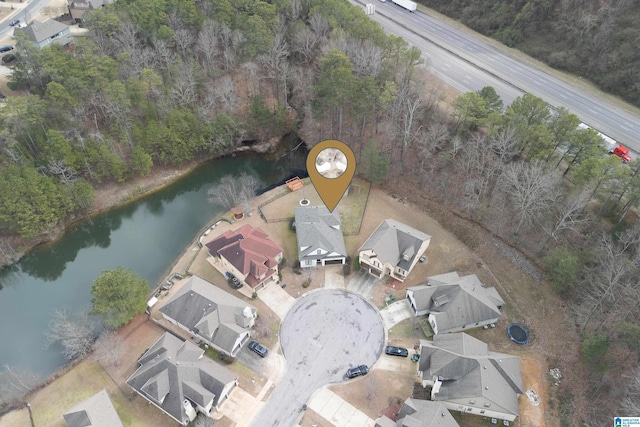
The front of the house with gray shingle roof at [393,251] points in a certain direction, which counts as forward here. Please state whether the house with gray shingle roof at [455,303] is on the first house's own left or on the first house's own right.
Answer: on the first house's own left

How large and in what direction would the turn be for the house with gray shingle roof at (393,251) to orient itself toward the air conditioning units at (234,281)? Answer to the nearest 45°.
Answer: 0° — it already faces it

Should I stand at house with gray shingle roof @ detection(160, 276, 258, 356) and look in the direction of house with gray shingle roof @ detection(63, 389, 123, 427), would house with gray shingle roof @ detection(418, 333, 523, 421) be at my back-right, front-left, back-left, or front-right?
back-left

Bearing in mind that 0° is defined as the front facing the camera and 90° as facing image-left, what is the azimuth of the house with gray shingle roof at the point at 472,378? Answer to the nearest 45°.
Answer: approximately 90°

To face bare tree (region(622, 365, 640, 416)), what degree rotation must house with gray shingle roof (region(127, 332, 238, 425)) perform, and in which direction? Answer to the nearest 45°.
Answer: approximately 45° to its left

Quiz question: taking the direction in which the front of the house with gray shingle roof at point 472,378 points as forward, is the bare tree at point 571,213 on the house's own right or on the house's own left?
on the house's own right

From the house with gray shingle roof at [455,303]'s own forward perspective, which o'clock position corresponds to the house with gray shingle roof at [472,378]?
the house with gray shingle roof at [472,378] is roughly at 8 o'clock from the house with gray shingle roof at [455,303].

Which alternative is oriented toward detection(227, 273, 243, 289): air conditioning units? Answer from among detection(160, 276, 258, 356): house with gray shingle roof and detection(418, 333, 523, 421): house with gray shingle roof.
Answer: detection(418, 333, 523, 421): house with gray shingle roof

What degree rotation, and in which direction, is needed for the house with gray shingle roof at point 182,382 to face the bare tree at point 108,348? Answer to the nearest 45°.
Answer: approximately 180°

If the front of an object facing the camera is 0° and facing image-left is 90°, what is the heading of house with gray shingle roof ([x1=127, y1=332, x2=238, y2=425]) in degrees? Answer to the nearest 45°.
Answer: approximately 315°

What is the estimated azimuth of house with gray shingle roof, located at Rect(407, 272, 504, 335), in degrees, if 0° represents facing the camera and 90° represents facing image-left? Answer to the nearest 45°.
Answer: approximately 90°
